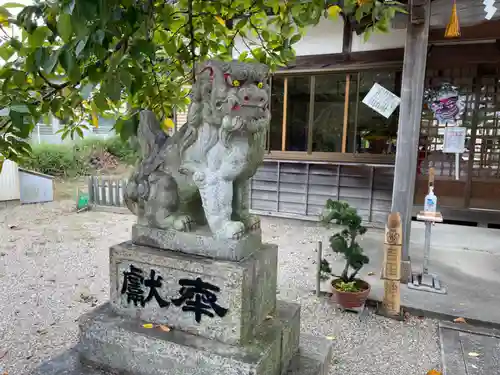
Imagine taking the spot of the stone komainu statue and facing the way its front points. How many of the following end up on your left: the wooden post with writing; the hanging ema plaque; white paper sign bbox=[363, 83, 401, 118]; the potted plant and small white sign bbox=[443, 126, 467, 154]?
5

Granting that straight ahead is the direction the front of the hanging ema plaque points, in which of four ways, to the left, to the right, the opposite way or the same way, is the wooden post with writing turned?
the same way

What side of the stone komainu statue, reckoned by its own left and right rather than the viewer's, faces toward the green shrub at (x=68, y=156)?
back

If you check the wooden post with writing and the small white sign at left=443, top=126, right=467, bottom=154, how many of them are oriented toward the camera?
2

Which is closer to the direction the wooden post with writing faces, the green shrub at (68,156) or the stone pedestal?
the stone pedestal

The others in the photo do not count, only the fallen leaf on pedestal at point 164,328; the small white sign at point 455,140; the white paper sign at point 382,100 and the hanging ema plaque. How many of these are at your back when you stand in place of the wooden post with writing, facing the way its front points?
3

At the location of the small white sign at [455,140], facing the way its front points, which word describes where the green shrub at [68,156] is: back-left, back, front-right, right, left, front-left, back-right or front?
right

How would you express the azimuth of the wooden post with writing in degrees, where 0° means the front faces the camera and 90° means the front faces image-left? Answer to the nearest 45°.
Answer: approximately 0°

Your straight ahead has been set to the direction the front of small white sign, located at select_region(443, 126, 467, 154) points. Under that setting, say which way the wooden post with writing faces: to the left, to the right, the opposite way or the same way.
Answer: the same way

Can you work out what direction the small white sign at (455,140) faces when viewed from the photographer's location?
facing the viewer

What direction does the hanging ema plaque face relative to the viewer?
toward the camera

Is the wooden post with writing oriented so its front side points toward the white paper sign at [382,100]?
no

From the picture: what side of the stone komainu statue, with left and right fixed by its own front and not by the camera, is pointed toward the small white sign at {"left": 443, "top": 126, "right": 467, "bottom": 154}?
left

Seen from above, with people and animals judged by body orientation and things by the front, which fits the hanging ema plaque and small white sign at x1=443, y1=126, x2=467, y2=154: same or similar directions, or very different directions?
same or similar directions

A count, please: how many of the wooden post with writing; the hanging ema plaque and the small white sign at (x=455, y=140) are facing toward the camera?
3

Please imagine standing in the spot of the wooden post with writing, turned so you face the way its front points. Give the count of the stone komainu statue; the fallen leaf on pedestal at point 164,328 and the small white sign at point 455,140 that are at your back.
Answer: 1

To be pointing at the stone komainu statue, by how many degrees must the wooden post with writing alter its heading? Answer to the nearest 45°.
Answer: approximately 45° to its right

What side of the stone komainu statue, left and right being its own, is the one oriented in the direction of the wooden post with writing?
left

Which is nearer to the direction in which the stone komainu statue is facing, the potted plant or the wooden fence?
the potted plant
